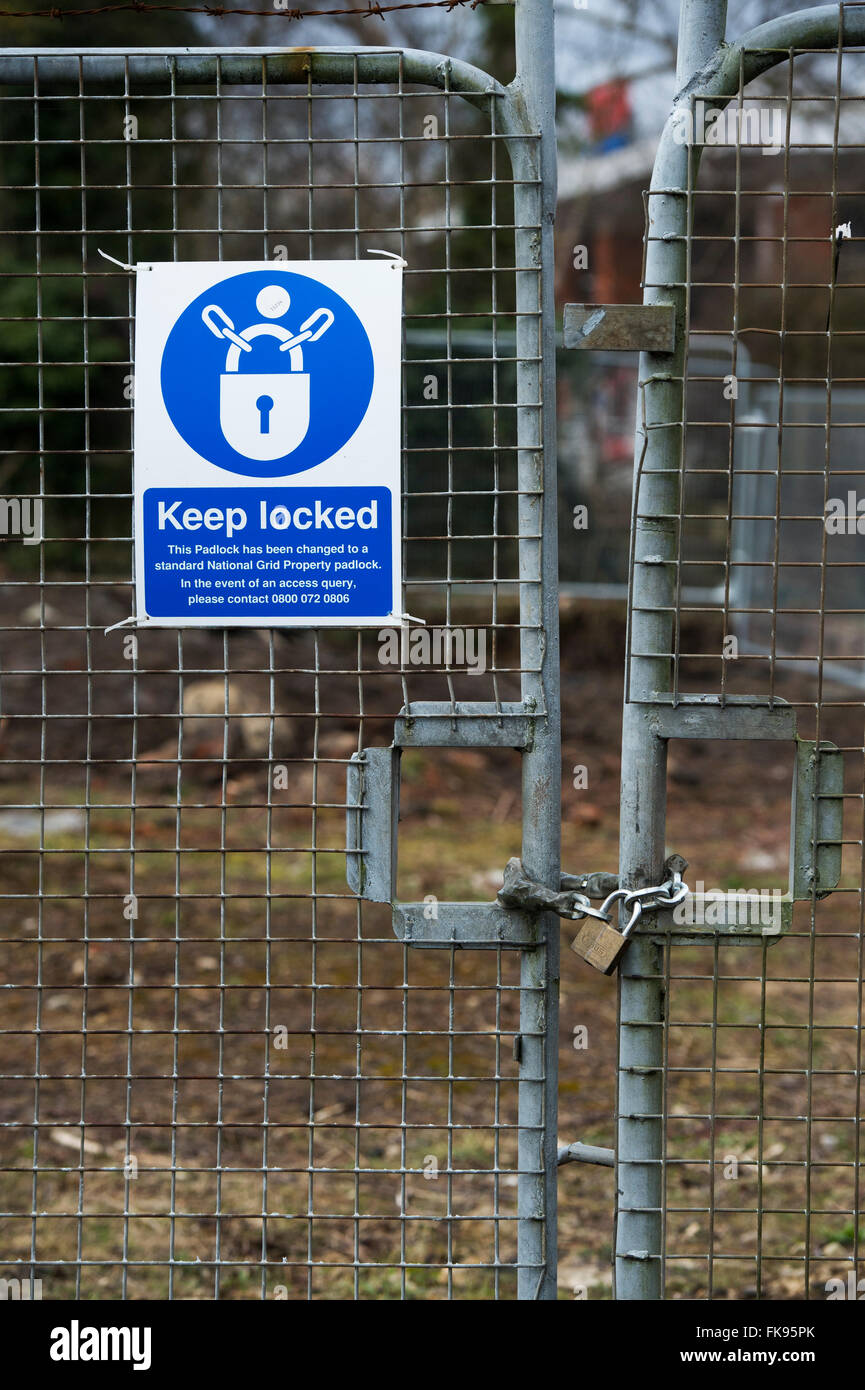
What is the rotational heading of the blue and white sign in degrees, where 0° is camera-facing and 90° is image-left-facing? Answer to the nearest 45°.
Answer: approximately 0°
